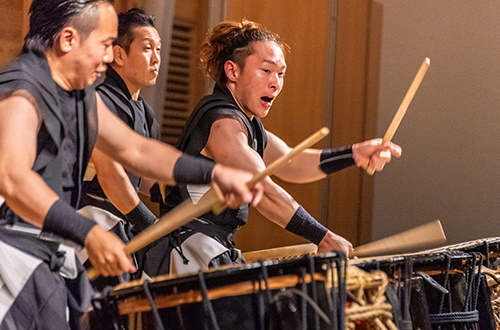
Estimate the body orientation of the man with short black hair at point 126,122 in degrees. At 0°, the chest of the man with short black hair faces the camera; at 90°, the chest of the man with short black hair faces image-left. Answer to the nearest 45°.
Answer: approximately 315°

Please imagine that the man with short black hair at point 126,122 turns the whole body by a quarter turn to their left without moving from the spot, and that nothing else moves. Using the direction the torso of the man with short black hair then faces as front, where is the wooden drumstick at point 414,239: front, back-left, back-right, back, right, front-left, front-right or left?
right

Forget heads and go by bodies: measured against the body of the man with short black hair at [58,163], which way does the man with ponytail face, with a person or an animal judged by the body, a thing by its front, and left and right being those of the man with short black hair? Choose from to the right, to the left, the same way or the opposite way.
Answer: the same way

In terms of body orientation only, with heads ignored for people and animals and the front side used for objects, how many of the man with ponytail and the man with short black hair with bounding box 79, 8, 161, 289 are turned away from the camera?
0

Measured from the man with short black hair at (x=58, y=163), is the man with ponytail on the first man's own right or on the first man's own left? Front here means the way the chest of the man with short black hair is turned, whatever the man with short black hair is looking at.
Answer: on the first man's own left

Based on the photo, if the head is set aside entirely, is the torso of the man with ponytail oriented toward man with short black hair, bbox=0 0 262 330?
no

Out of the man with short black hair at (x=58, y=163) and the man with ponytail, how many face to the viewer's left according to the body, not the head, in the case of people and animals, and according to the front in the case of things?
0

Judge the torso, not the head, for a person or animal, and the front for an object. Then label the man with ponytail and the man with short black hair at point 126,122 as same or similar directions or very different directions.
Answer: same or similar directions

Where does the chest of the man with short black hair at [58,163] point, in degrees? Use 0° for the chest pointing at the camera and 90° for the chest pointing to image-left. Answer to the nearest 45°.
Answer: approximately 315°

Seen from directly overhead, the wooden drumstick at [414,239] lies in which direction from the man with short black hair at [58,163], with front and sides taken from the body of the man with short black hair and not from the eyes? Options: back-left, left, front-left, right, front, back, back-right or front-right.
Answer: front-left

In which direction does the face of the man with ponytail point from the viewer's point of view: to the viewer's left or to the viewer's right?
to the viewer's right
